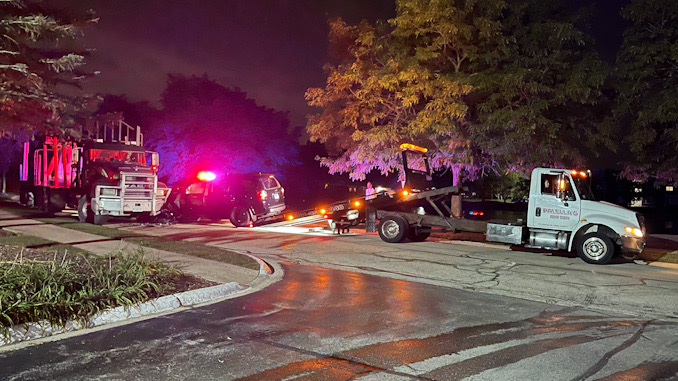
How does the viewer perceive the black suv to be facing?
facing away from the viewer and to the left of the viewer

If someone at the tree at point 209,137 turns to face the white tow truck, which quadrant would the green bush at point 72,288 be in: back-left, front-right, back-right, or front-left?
front-right

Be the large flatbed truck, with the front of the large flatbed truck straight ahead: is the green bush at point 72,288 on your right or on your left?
on your right

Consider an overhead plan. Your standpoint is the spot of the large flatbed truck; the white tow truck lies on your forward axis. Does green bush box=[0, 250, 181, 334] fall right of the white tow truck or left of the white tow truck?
right

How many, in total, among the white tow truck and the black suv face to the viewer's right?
1

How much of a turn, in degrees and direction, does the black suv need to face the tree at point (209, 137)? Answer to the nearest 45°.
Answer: approximately 45° to its right

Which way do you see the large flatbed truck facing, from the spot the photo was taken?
facing the viewer and to the right of the viewer

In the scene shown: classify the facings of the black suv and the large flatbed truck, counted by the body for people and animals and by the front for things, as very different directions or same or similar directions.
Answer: very different directions

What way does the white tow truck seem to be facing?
to the viewer's right

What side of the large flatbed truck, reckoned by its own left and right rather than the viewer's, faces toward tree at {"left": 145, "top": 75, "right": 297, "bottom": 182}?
left

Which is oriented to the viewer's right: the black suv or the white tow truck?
the white tow truck

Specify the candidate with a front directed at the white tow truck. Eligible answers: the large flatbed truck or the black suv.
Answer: the large flatbed truck
